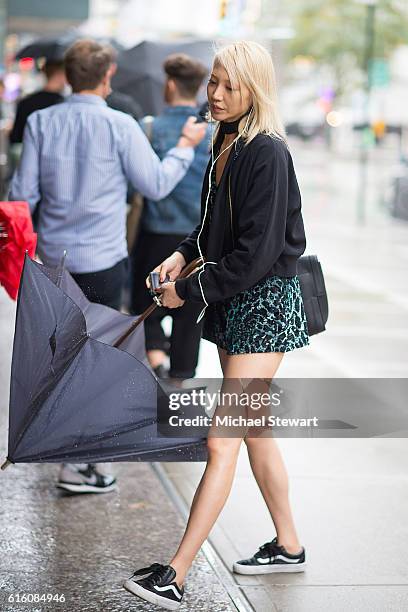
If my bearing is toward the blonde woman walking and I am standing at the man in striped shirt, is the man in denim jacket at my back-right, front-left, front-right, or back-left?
back-left

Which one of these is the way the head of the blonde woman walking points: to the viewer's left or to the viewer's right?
to the viewer's left

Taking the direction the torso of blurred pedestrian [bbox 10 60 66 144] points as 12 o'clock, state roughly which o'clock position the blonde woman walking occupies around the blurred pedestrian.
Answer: The blonde woman walking is roughly at 6 o'clock from the blurred pedestrian.

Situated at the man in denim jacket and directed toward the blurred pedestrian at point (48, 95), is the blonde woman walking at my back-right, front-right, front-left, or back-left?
back-left

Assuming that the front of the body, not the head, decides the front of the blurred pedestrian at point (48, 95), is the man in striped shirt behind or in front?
behind

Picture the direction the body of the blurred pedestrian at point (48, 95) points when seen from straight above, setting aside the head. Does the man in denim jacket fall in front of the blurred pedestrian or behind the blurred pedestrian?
behind

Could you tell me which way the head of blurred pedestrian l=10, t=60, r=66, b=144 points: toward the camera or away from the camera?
away from the camera

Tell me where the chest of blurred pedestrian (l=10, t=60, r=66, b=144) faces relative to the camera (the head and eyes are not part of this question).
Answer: away from the camera
